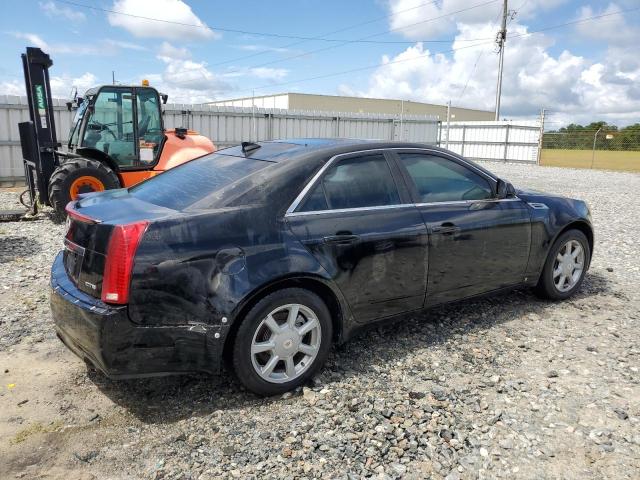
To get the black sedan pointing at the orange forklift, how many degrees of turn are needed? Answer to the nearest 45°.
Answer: approximately 90° to its left

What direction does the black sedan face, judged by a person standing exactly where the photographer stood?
facing away from the viewer and to the right of the viewer

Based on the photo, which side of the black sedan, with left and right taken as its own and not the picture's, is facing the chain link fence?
front

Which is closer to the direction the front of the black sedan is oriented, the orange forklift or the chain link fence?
the chain link fence
